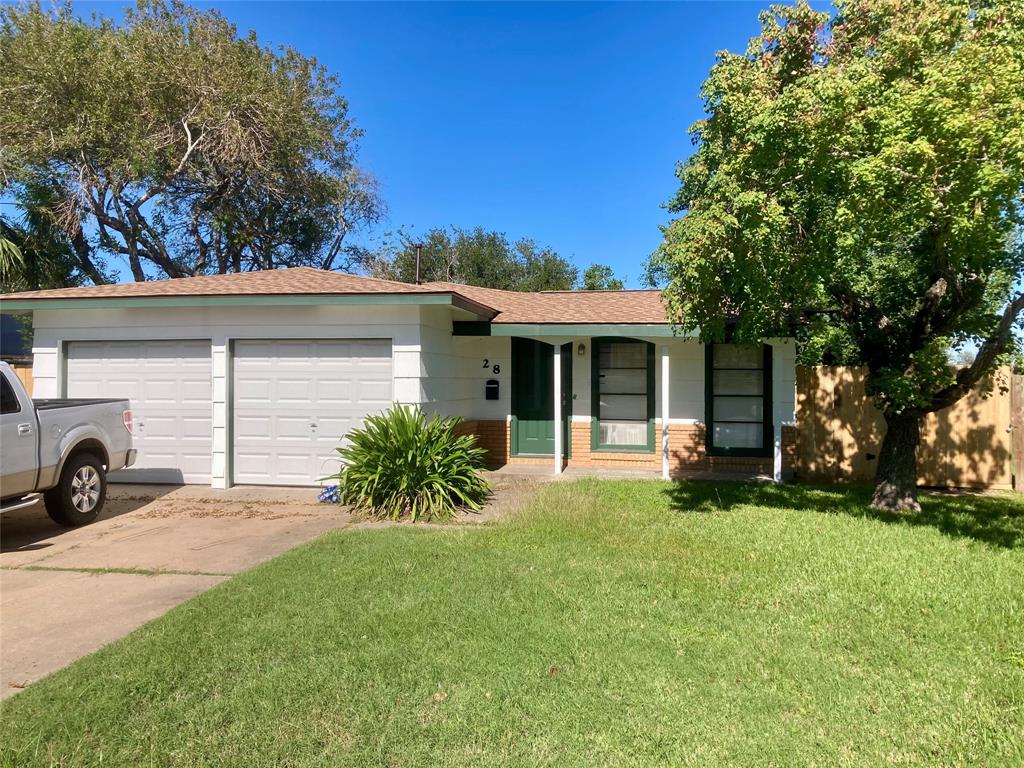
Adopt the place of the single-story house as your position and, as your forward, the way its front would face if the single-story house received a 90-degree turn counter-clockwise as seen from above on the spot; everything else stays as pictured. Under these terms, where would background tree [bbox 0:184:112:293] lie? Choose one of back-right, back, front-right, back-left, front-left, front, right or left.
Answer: back-left
